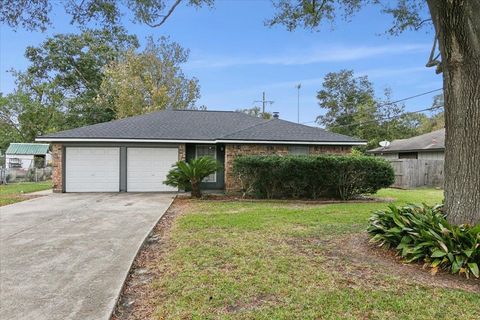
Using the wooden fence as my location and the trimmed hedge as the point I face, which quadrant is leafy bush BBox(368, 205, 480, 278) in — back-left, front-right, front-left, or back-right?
front-left

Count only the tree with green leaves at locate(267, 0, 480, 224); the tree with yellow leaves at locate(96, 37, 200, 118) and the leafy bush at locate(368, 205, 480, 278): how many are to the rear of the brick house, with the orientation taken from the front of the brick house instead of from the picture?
1

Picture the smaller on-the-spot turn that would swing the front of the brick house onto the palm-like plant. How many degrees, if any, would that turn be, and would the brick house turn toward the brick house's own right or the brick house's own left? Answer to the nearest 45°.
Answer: approximately 45° to the brick house's own left

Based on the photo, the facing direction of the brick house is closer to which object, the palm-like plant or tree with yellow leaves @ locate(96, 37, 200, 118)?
the palm-like plant

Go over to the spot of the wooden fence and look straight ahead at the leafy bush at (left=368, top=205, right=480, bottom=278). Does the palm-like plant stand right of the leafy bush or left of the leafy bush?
right

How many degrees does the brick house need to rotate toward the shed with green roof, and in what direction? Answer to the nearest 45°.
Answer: approximately 135° to its right

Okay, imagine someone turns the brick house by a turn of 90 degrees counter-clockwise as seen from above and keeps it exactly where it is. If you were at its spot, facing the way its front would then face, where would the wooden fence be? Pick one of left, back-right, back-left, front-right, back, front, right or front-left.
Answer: front

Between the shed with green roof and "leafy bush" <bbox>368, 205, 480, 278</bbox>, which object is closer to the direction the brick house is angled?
the leafy bush

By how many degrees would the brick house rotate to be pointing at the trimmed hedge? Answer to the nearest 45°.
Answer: approximately 45° to its left

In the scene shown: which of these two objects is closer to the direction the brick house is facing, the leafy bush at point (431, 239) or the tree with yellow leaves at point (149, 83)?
the leafy bush

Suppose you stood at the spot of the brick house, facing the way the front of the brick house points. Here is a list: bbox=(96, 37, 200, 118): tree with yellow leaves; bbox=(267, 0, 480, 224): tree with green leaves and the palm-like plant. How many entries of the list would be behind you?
1

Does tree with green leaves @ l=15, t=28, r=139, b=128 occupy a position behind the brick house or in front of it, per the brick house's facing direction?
behind

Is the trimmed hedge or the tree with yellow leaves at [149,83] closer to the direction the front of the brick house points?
the trimmed hedge

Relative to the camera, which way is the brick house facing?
toward the camera

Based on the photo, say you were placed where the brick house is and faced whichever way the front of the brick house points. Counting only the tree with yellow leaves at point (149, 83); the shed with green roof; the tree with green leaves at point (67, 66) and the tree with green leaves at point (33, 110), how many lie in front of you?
0

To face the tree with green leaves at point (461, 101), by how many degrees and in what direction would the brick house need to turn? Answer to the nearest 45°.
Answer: approximately 45° to its left

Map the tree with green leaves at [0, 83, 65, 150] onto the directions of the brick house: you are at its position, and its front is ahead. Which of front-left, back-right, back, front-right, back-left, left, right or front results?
back-right

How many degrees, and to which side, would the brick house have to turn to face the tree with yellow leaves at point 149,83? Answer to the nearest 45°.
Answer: approximately 180°

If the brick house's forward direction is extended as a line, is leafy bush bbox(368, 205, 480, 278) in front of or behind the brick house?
in front

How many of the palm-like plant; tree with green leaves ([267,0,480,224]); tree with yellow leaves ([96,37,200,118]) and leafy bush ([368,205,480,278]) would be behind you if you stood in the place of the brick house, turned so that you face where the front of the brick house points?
1
